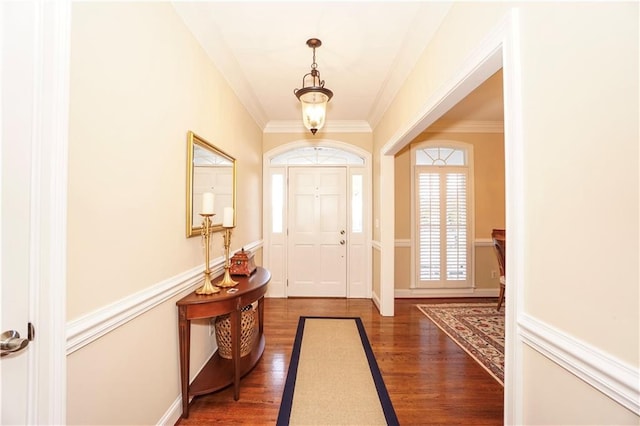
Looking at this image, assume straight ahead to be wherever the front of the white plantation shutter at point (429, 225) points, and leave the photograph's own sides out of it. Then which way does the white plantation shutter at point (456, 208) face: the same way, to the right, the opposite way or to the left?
the same way

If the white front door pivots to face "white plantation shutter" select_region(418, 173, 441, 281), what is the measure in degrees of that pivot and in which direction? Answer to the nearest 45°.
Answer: approximately 90° to its left

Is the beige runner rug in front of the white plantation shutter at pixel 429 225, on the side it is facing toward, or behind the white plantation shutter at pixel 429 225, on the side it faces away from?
in front

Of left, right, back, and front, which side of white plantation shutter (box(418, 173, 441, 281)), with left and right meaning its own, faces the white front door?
right

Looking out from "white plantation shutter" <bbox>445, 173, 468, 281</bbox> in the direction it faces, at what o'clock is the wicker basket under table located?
The wicker basket under table is roughly at 1 o'clock from the white plantation shutter.

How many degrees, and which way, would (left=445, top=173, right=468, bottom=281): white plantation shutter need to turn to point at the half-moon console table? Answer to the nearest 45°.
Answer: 0° — it already faces it

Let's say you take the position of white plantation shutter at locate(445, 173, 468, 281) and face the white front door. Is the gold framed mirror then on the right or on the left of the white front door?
left

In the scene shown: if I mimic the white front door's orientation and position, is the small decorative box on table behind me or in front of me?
in front

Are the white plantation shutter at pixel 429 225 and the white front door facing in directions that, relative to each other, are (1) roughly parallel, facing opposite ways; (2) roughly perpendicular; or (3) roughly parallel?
roughly parallel

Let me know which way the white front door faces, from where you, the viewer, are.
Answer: facing the viewer

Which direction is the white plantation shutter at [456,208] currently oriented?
toward the camera

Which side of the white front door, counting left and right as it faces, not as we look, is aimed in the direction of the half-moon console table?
front

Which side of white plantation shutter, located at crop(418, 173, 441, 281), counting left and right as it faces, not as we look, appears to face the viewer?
front

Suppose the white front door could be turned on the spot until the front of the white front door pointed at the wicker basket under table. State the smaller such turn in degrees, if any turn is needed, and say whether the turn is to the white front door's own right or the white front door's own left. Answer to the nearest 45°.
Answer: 0° — it already faces it

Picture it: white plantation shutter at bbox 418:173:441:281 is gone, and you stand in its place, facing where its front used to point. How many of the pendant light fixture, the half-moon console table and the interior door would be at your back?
0
